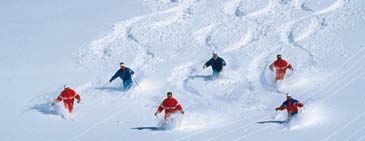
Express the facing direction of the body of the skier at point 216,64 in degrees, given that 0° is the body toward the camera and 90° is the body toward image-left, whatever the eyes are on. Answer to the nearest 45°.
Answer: approximately 45°

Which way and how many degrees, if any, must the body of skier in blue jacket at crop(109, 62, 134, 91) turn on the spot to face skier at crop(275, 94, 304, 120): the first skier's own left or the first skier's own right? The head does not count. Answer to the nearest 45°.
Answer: approximately 90° to the first skier's own left

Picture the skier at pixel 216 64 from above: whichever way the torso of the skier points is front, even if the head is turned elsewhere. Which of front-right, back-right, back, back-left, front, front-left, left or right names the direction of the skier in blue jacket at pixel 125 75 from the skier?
front-right

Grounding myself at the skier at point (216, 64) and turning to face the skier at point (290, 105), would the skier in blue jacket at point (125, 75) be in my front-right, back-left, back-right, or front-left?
back-right

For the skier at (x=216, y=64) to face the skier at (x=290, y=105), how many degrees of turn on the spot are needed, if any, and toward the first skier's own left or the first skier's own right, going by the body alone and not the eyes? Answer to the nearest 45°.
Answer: approximately 90° to the first skier's own left

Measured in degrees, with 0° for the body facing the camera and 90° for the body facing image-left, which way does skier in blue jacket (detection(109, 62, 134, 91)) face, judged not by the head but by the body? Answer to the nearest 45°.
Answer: approximately 45°

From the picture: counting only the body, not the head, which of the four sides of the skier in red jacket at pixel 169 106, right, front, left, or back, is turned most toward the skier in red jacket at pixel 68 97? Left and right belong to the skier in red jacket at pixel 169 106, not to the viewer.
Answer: right
